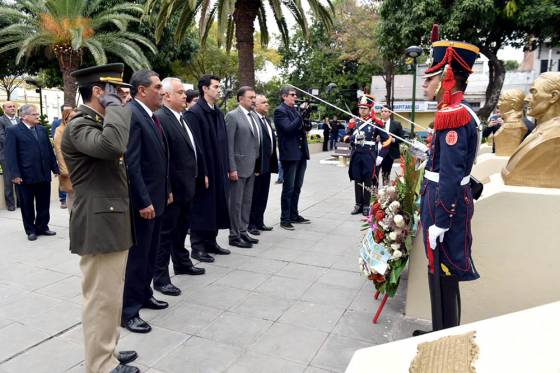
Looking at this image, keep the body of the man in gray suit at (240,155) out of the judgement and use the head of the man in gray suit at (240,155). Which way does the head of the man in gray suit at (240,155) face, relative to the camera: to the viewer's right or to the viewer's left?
to the viewer's right

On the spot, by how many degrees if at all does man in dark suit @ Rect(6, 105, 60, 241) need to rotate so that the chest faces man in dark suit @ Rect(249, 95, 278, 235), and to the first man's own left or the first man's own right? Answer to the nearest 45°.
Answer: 0° — they already face them

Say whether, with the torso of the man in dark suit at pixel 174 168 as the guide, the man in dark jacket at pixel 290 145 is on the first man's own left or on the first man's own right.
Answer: on the first man's own left

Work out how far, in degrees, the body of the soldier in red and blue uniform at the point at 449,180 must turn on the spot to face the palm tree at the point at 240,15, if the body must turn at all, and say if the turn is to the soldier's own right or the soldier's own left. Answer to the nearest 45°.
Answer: approximately 45° to the soldier's own right

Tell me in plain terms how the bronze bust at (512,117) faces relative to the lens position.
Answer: facing to the left of the viewer

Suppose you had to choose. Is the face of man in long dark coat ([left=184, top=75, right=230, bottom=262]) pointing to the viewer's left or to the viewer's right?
to the viewer's right

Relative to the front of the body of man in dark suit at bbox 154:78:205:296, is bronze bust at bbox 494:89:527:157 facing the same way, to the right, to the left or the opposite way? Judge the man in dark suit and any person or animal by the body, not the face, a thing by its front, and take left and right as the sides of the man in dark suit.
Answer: the opposite way

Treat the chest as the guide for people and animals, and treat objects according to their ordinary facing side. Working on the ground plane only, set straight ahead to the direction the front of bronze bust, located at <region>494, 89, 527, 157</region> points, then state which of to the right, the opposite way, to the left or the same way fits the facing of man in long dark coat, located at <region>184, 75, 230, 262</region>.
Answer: the opposite way

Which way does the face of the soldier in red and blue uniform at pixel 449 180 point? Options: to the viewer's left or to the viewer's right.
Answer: to the viewer's left

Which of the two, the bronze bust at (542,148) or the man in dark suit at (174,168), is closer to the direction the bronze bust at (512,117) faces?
the man in dark suit

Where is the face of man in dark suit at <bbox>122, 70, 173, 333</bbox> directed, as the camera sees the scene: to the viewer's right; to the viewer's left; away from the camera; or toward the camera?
to the viewer's right

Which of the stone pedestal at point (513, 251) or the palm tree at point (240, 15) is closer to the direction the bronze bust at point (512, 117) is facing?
the palm tree

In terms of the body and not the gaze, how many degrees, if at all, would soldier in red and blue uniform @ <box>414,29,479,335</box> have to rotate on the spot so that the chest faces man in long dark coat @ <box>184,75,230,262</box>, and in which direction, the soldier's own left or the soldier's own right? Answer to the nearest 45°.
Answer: approximately 45° to the soldier's own right
